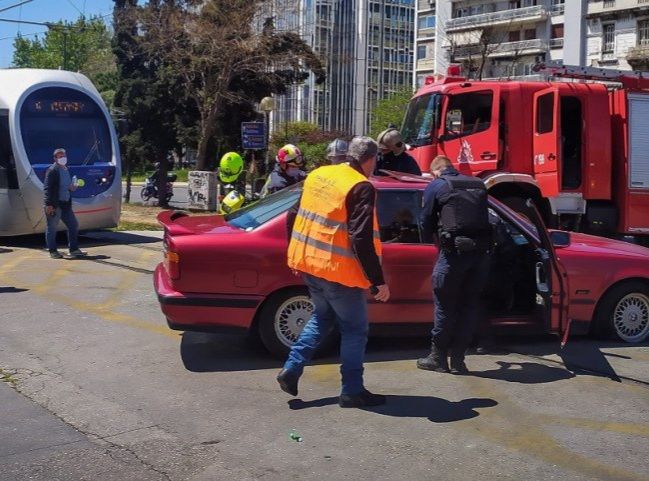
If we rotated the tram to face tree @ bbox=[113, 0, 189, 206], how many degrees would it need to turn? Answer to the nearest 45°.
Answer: approximately 135° to its left

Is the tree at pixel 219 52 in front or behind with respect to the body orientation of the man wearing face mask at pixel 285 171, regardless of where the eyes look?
behind

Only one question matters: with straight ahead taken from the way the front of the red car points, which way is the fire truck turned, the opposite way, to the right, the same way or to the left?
the opposite way

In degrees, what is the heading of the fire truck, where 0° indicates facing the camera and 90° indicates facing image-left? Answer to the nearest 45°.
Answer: approximately 90°

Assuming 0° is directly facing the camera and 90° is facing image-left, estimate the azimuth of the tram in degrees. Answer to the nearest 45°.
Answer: approximately 315°

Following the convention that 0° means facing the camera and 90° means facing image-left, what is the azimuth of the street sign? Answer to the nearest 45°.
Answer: approximately 0°

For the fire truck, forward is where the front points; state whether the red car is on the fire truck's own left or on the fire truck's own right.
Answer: on the fire truck's own left

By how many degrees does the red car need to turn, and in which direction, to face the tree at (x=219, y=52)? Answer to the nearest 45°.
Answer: approximately 90° to its left

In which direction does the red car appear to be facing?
to the viewer's right
